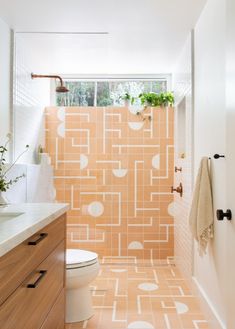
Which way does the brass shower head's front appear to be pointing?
to the viewer's right

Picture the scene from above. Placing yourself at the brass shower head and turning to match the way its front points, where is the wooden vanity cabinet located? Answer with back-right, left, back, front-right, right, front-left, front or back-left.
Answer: right

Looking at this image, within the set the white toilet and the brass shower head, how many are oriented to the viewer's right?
2

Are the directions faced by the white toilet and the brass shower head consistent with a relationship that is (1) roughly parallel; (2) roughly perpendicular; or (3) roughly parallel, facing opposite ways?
roughly parallel

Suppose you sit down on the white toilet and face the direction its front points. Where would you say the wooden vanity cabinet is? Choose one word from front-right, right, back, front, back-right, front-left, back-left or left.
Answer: right

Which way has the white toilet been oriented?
to the viewer's right

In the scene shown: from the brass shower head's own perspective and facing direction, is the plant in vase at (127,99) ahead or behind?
ahead

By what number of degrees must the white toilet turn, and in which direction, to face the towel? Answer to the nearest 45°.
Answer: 0° — it already faces it
